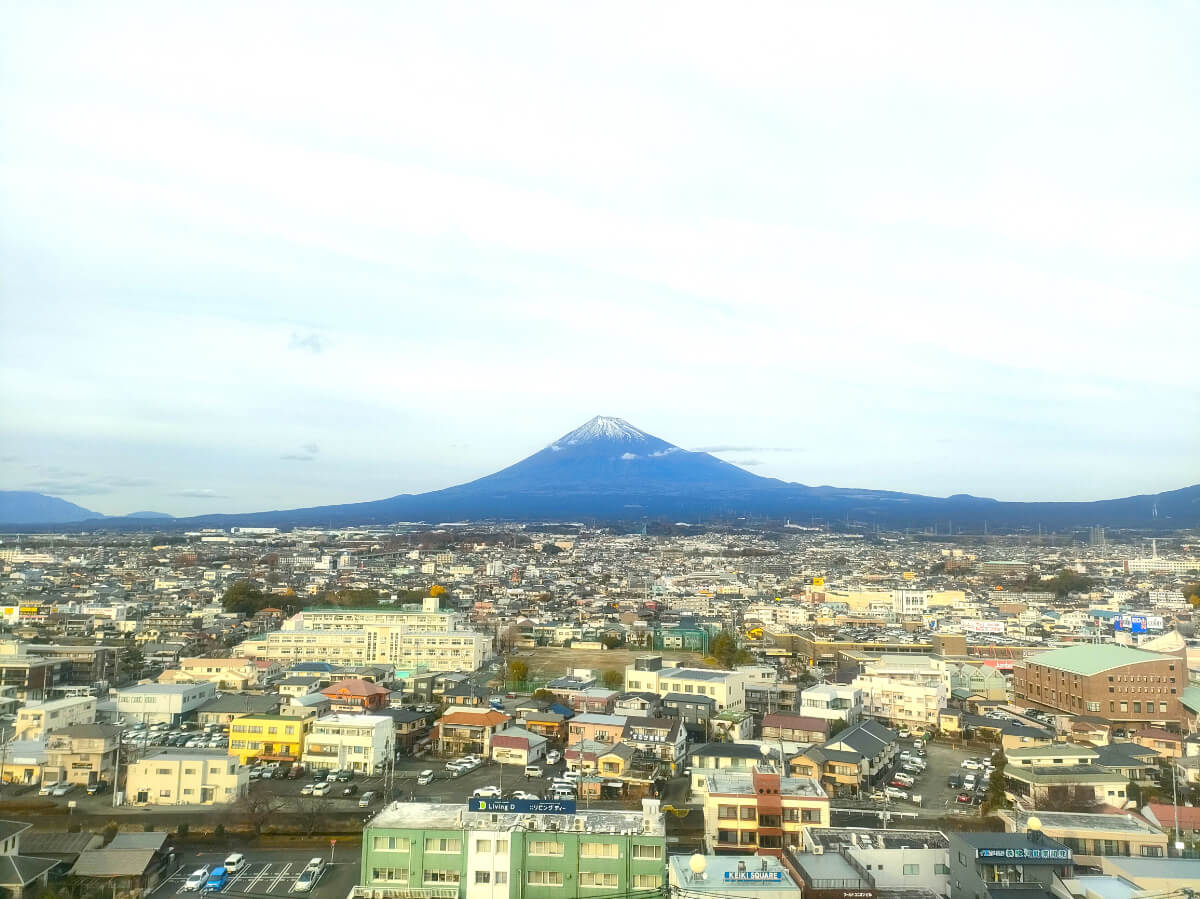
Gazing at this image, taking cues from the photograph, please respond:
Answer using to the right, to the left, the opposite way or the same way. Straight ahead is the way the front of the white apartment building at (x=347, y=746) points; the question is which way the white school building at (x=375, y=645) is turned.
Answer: the same way

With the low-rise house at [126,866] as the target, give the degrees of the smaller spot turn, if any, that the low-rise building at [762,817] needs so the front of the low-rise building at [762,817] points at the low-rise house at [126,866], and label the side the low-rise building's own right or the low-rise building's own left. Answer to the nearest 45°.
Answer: approximately 90° to the low-rise building's own right

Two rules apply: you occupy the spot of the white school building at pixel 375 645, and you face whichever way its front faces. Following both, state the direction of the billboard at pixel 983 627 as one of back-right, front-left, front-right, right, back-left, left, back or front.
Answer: left

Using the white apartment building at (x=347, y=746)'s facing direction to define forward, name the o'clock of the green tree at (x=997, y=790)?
The green tree is roughly at 10 o'clock from the white apartment building.

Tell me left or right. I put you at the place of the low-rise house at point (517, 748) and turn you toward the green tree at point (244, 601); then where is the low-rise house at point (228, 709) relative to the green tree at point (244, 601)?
left

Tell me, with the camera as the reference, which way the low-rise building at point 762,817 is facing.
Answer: facing the viewer

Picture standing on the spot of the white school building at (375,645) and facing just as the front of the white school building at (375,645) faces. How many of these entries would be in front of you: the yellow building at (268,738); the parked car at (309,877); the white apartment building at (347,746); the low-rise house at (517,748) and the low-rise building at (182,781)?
5

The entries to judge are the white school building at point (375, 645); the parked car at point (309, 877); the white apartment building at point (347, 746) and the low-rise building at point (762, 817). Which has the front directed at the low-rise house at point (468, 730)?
the white school building at point (375, 645)

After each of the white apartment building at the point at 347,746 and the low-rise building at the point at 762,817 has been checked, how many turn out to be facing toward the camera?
2

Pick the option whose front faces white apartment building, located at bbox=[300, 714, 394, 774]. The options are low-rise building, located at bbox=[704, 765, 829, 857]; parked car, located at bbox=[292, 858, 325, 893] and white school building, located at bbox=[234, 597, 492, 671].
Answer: white school building, located at bbox=[234, 597, 492, 671]

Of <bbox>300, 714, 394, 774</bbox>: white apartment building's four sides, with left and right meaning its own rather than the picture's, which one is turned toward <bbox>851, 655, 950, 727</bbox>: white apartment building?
left

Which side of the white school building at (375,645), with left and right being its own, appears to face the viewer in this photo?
front

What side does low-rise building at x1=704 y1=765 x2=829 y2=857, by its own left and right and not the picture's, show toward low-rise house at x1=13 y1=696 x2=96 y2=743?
right

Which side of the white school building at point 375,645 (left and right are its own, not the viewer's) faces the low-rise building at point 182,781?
front

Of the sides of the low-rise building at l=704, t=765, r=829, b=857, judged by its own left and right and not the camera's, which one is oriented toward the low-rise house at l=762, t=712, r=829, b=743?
back

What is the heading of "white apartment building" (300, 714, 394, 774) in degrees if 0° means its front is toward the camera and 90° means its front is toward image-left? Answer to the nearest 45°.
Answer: approximately 0°

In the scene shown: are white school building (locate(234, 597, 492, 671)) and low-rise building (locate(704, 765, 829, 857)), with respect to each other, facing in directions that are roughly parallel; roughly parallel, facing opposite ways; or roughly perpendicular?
roughly parallel

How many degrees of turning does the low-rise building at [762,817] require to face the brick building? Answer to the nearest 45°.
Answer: approximately 135° to its left
